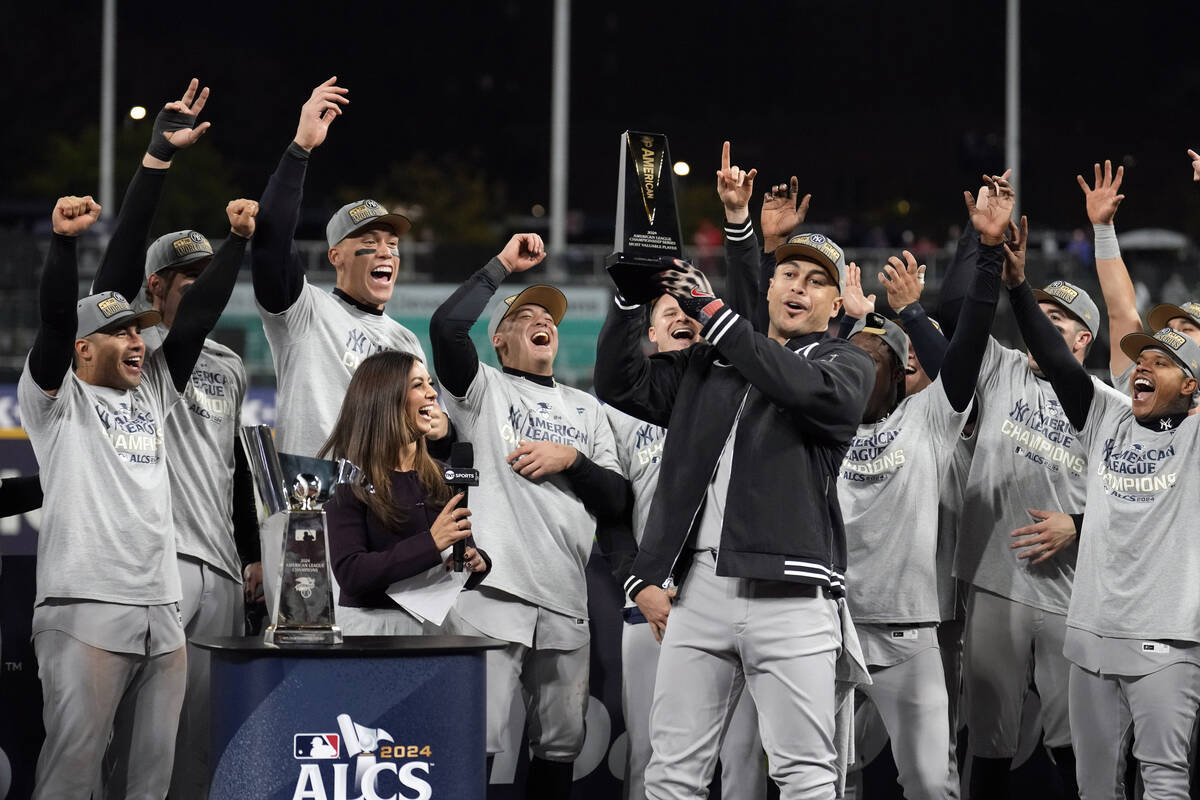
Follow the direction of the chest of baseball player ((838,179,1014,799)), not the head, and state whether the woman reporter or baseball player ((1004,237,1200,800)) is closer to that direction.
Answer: the woman reporter

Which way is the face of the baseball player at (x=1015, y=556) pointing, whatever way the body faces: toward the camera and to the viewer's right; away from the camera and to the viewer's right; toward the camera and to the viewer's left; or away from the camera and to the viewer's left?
toward the camera and to the viewer's left

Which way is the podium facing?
toward the camera

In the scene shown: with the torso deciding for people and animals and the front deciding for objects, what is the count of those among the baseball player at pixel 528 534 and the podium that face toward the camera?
2

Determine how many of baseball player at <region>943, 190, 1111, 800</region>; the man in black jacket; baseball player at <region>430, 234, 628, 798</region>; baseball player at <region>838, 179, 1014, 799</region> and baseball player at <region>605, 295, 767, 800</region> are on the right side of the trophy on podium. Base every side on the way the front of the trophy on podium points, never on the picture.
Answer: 0

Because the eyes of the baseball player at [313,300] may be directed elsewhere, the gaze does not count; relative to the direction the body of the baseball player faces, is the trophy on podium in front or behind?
in front

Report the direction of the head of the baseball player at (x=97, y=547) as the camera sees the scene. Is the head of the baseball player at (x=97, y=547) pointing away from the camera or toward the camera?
toward the camera

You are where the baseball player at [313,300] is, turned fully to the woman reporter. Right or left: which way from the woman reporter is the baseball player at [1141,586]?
left

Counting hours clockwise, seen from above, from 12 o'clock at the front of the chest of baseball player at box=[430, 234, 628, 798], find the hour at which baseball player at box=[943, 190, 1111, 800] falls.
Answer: baseball player at box=[943, 190, 1111, 800] is roughly at 9 o'clock from baseball player at box=[430, 234, 628, 798].

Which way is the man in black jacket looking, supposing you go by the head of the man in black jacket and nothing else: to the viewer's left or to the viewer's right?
to the viewer's left

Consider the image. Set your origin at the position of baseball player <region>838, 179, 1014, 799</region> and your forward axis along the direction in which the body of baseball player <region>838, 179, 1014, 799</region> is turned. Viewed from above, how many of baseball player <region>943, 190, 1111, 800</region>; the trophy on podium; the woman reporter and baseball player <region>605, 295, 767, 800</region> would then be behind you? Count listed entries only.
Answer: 1

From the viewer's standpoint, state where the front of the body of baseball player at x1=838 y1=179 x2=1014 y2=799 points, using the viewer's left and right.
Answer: facing the viewer and to the left of the viewer

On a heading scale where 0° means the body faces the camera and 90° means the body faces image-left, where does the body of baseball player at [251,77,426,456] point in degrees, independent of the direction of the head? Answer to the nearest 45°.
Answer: approximately 315°

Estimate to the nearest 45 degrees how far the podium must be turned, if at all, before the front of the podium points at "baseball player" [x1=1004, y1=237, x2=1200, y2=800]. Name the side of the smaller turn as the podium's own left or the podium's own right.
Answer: approximately 90° to the podium's own left
